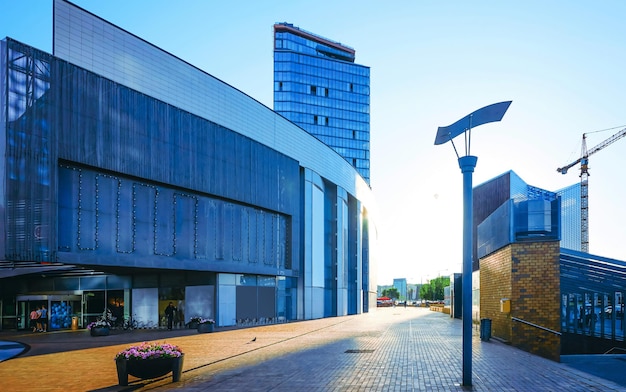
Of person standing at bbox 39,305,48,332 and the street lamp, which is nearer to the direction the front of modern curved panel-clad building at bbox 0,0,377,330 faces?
the street lamp

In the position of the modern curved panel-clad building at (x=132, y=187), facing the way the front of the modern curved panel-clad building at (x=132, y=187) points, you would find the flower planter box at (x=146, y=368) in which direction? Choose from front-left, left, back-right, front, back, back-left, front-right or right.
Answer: front-right

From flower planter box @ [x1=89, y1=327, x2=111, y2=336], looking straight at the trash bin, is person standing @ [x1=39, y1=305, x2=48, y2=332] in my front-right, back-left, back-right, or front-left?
back-left

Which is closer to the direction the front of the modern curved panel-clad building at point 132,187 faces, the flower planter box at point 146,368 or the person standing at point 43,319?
the flower planter box

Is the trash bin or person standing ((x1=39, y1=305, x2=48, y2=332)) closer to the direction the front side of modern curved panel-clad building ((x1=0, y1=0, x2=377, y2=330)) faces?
the trash bin

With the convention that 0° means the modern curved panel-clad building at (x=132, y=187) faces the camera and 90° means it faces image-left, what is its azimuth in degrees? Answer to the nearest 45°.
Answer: approximately 315°

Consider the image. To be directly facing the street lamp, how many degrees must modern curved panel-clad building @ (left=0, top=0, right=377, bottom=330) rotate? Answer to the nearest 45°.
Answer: approximately 45° to its right
